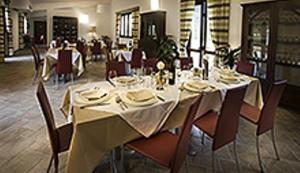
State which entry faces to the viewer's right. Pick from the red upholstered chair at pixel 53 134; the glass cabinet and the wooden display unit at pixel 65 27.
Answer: the red upholstered chair

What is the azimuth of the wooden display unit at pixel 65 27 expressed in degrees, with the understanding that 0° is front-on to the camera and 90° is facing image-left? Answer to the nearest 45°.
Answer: approximately 0°

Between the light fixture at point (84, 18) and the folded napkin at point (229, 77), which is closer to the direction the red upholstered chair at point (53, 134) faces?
the folded napkin

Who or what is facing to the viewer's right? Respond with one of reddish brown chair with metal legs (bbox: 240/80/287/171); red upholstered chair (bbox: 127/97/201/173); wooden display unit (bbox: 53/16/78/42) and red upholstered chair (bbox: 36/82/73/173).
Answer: red upholstered chair (bbox: 36/82/73/173)

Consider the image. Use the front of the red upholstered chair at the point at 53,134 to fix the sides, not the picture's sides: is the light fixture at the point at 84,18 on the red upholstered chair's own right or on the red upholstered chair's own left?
on the red upholstered chair's own left

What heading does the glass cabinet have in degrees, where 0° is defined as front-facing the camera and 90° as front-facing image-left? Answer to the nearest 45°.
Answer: approximately 45°

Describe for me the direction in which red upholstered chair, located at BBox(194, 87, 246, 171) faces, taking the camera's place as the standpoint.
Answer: facing away from the viewer and to the left of the viewer

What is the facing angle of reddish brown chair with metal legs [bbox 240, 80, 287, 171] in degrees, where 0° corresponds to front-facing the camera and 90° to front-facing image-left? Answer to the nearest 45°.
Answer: approximately 135°

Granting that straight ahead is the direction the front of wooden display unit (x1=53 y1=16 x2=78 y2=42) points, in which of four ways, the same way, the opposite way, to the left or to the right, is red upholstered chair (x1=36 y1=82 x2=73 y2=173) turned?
to the left

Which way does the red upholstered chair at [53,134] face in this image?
to the viewer's right
